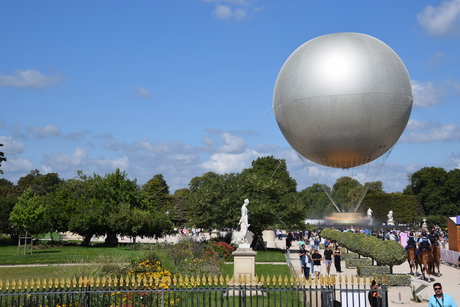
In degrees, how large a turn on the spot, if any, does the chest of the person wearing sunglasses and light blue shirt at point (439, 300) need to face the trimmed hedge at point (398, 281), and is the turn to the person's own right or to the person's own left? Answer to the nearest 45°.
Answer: approximately 180°

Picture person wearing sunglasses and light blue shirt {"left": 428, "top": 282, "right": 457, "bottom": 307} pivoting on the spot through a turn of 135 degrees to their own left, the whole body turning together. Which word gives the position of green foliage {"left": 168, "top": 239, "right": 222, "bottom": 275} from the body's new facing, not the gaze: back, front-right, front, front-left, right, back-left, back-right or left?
left

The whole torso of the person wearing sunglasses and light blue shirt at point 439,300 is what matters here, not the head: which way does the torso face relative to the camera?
toward the camera

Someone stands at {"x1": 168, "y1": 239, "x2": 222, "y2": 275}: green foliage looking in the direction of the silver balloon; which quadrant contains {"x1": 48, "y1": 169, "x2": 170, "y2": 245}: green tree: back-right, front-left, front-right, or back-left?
front-left

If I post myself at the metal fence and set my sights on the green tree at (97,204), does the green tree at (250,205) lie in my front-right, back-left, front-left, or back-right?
front-right

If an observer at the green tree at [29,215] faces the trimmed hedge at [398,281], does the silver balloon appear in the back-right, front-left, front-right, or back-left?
front-left

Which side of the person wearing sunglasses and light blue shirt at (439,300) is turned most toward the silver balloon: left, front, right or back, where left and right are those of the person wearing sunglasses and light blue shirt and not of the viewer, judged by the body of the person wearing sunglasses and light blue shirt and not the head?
back

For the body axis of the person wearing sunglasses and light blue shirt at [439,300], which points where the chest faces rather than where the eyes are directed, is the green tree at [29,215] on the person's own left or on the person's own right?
on the person's own right

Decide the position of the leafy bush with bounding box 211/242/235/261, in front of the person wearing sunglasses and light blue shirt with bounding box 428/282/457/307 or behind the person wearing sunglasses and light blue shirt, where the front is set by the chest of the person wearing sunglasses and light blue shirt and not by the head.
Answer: behind

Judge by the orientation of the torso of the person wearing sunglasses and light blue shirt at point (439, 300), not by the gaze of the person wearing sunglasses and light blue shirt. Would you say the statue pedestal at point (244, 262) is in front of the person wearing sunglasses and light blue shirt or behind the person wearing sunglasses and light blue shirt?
behind

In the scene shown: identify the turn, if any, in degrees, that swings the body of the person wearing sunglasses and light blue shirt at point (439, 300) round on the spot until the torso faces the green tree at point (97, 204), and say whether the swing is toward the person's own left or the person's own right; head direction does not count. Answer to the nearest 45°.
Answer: approximately 135° to the person's own right

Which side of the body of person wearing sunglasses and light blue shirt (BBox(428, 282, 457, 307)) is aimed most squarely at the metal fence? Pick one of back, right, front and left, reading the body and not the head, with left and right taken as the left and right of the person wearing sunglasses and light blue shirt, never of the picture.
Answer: right
